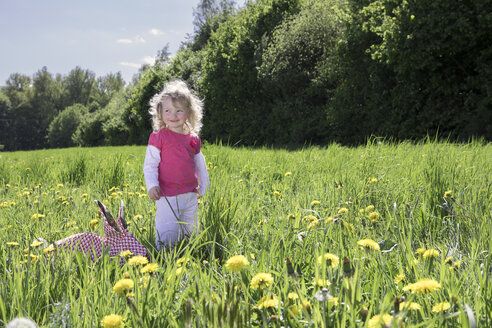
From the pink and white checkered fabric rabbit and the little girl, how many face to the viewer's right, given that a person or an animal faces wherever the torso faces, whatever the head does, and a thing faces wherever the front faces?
1

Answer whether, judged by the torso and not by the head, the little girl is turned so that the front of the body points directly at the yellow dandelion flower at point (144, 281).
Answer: yes

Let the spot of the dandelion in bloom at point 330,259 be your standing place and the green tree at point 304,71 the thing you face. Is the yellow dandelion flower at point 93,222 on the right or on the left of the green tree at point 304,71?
left

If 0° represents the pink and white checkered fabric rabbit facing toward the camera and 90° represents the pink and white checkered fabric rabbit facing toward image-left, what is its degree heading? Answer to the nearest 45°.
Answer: approximately 270°

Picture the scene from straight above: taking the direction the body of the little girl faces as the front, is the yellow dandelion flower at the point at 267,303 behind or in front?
in front

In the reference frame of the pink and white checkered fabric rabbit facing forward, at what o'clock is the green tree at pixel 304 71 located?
The green tree is roughly at 10 o'clock from the pink and white checkered fabric rabbit.

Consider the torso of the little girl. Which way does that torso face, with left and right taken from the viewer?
facing the viewer

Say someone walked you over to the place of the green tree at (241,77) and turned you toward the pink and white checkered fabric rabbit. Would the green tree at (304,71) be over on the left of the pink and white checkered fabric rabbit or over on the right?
left

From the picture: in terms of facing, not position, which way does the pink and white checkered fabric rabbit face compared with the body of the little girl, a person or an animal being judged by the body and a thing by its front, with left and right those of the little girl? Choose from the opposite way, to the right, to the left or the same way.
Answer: to the left
